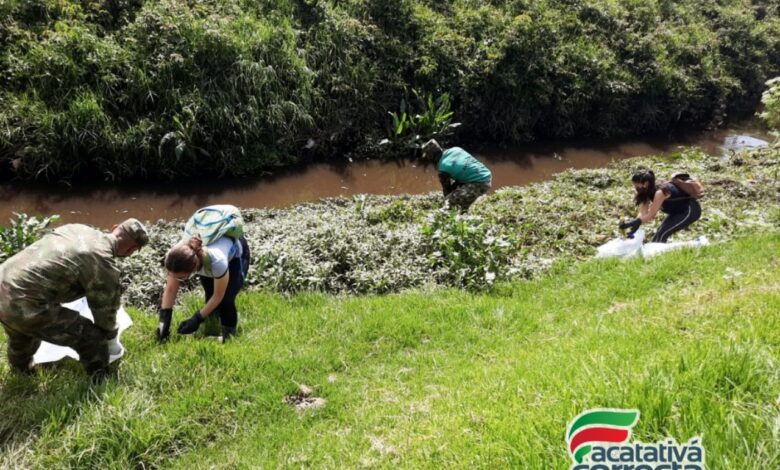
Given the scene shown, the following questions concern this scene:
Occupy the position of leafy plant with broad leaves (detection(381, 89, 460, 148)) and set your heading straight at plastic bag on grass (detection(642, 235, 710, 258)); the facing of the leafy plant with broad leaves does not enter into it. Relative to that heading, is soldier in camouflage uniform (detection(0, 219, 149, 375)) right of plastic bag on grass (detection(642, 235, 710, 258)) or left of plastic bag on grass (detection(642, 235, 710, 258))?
right

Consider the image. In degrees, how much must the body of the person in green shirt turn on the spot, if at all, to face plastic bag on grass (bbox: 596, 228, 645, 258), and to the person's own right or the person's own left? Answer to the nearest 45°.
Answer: approximately 135° to the person's own left

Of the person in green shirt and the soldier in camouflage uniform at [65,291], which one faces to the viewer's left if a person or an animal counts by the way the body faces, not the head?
the person in green shirt

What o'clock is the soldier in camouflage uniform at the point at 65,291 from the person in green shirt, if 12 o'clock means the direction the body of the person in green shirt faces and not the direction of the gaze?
The soldier in camouflage uniform is roughly at 10 o'clock from the person in green shirt.

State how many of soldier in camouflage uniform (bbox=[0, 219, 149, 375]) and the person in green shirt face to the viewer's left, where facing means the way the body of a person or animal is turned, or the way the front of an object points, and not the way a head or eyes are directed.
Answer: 1

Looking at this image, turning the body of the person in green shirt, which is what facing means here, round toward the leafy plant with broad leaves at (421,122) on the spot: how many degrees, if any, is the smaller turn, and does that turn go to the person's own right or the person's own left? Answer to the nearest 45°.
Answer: approximately 90° to the person's own right

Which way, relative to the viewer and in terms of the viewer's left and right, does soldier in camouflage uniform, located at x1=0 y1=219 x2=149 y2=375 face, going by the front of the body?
facing away from the viewer and to the right of the viewer

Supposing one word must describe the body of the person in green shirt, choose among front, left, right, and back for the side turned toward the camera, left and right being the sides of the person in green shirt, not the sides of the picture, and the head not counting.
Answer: left

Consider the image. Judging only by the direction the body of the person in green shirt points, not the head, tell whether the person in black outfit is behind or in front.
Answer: behind
